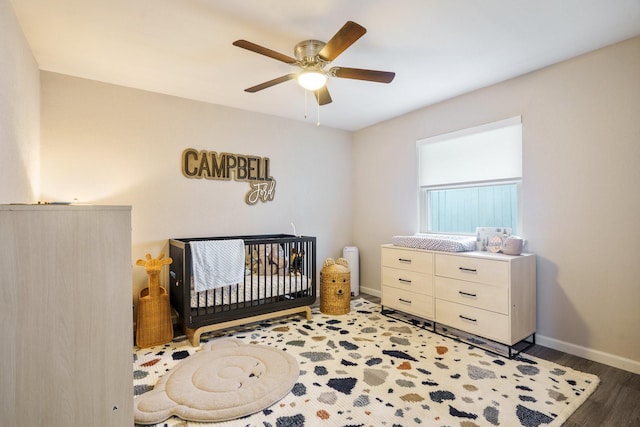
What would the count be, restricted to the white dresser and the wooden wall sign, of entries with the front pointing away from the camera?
0

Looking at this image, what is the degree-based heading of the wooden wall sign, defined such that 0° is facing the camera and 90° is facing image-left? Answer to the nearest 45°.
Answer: approximately 315°

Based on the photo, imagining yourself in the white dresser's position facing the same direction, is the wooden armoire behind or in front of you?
in front

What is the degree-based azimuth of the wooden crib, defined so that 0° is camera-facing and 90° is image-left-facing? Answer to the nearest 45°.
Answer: approximately 315°

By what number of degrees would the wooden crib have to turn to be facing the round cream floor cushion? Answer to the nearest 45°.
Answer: approximately 45° to its right

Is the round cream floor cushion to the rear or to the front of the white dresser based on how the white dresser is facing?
to the front

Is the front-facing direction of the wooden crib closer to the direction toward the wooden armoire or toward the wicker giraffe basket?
the wooden armoire

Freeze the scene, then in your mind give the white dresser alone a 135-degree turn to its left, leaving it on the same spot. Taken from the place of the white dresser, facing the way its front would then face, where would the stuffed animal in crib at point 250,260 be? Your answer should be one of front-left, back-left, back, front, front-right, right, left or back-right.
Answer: back

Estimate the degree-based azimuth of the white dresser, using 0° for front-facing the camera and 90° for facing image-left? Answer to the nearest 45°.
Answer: approximately 45°
